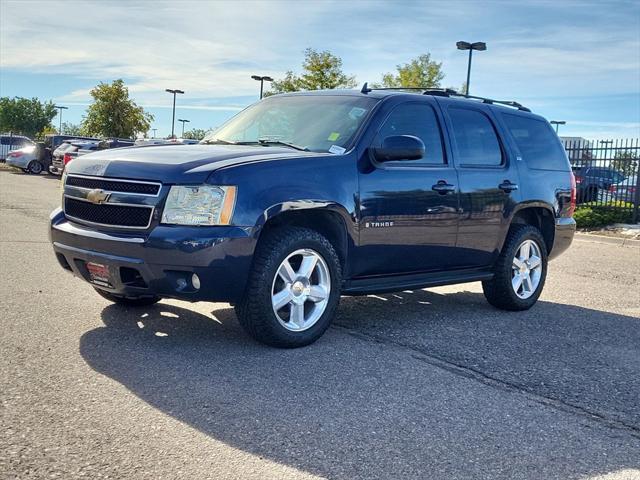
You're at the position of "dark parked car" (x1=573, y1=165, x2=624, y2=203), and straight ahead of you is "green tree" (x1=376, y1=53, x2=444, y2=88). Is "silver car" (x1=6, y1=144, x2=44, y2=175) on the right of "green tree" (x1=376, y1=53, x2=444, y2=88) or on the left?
left

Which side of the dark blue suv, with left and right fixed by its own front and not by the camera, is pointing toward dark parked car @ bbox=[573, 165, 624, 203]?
back

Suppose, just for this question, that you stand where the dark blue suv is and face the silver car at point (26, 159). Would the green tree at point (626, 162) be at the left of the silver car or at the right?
right

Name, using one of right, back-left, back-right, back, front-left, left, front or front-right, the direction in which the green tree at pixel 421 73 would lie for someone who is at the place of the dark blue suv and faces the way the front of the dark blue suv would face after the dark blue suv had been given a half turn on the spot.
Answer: front-left

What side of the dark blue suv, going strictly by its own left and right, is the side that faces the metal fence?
back

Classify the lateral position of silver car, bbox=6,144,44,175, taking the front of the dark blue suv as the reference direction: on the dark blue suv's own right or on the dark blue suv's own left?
on the dark blue suv's own right

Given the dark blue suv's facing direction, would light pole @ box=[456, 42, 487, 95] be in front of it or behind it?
behind
